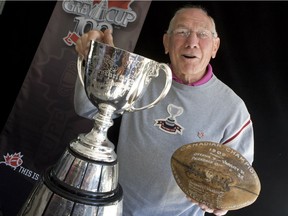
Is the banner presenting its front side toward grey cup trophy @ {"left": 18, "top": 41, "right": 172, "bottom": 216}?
yes

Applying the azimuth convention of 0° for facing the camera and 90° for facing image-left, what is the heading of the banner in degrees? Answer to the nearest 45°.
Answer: approximately 0°
